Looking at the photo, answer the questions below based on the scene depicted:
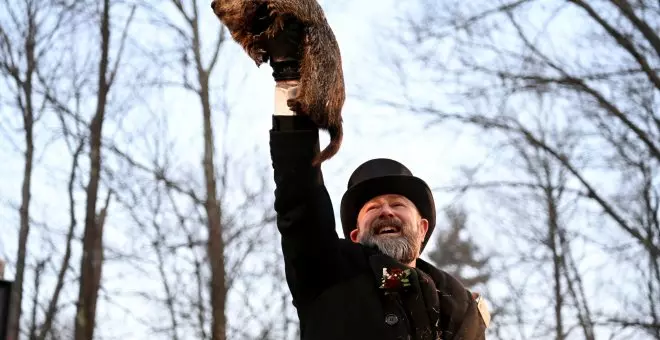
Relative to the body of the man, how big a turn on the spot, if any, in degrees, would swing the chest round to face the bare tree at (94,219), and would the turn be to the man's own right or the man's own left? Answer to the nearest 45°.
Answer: approximately 135° to the man's own right

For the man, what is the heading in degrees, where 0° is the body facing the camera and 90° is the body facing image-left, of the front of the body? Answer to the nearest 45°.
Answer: approximately 0°
